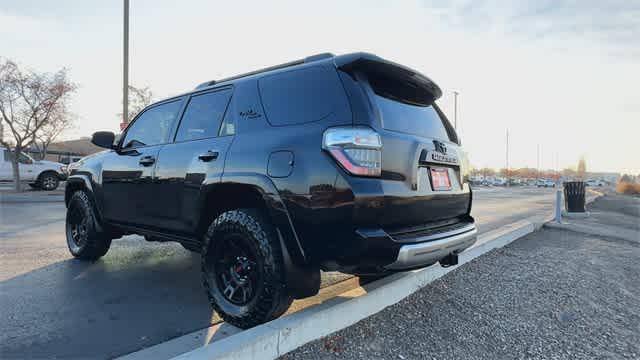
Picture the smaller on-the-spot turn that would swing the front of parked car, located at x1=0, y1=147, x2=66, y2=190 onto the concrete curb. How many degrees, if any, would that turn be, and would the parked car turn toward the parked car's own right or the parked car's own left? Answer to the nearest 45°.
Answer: approximately 90° to the parked car's own right

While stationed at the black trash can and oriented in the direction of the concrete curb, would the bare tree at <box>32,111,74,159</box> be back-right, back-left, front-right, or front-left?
front-right

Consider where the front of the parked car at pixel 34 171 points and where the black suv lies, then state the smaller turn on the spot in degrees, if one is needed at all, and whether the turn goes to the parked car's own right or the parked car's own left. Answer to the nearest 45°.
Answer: approximately 90° to the parked car's own right

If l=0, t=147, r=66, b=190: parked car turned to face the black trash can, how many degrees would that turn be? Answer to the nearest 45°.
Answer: approximately 45° to its right

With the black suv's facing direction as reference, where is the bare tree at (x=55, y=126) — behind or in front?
in front

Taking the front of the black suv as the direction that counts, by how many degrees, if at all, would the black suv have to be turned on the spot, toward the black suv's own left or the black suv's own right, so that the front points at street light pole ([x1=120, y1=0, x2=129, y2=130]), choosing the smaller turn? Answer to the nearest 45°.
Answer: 0° — it already faces it

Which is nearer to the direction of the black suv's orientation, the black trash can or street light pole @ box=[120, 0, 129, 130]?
the street light pole

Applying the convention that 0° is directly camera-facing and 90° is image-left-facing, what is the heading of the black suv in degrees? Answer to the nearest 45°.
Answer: approximately 135°

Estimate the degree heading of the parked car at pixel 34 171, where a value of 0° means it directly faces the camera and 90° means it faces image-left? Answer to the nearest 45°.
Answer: approximately 270°

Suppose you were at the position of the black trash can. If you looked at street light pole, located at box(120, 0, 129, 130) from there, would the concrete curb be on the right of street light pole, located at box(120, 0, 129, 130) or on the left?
left

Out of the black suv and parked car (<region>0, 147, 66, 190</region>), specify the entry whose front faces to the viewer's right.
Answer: the parked car

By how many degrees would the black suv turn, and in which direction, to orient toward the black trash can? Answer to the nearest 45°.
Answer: approximately 90° to its right

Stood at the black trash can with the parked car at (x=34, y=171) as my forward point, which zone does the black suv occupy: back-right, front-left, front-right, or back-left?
front-left

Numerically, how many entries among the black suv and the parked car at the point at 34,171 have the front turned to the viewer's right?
1
